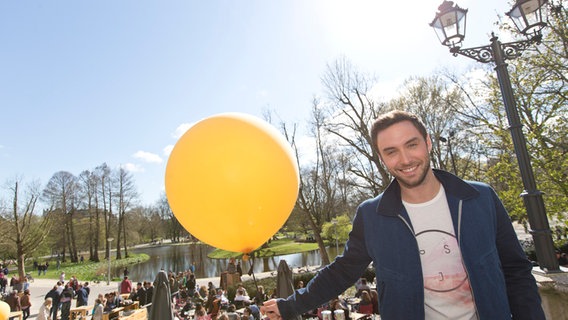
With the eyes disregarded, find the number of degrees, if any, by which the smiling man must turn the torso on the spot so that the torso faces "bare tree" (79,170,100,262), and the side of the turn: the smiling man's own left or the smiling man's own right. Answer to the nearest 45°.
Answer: approximately 135° to the smiling man's own right

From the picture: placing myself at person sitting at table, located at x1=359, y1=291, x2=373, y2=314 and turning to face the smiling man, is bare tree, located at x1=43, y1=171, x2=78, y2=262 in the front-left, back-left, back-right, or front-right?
back-right

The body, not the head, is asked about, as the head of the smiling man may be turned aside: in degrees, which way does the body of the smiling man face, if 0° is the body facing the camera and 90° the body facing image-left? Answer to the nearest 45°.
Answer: approximately 0°

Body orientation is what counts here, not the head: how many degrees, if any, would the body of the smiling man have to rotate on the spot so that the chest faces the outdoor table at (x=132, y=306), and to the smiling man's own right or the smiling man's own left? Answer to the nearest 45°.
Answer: approximately 135° to the smiling man's own right

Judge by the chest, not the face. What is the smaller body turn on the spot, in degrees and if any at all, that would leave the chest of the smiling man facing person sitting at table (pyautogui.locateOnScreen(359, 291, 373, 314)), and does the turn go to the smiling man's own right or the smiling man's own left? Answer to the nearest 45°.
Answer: approximately 180°

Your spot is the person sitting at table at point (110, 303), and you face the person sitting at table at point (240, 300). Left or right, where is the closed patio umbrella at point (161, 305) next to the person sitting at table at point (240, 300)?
right

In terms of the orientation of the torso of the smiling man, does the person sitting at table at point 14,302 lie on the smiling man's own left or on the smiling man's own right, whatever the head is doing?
on the smiling man's own right

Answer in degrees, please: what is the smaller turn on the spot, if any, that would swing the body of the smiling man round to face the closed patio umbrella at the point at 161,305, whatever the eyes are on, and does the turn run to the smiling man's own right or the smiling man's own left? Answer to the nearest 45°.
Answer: approximately 135° to the smiling man's own right

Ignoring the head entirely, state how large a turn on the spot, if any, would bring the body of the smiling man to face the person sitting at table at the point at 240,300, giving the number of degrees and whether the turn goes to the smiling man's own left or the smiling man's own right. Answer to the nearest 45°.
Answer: approximately 135° to the smiling man's own right

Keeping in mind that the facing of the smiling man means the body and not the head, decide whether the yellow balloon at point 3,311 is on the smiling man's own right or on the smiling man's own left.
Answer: on the smiling man's own right
